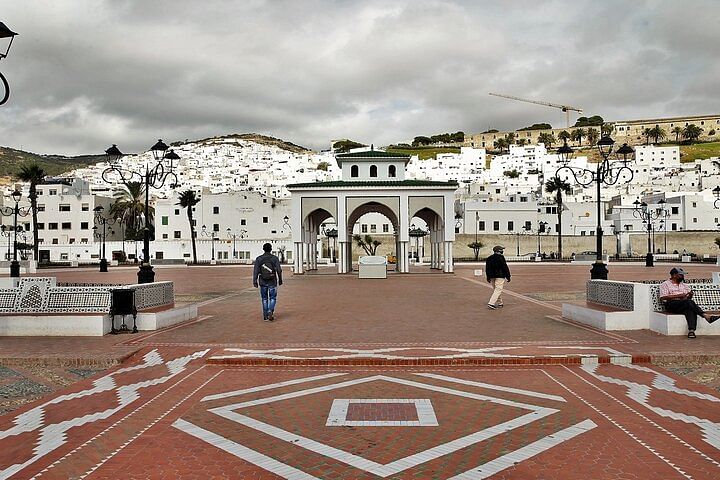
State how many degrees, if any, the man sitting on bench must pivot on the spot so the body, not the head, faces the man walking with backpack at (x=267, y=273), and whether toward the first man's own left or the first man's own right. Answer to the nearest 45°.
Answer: approximately 135° to the first man's own right

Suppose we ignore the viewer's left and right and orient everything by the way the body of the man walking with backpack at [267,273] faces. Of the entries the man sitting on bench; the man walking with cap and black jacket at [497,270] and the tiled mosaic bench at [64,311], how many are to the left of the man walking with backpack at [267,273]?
1

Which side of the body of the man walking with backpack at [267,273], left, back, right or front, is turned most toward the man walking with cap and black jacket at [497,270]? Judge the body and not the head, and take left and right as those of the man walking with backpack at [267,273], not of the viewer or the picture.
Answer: right

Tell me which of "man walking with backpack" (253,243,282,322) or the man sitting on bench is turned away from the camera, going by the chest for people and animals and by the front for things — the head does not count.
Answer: the man walking with backpack

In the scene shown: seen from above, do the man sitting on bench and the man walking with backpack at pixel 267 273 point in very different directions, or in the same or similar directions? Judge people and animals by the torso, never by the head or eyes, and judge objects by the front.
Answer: very different directions

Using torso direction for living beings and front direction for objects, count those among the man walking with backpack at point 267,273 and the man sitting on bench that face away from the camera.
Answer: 1

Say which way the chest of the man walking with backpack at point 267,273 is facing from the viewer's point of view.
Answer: away from the camera

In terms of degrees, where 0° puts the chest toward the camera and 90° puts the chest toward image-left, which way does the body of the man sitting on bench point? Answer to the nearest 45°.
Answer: approximately 315°

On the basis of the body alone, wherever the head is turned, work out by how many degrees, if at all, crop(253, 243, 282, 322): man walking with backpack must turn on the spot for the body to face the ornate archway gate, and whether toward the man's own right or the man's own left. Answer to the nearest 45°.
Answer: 0° — they already face it

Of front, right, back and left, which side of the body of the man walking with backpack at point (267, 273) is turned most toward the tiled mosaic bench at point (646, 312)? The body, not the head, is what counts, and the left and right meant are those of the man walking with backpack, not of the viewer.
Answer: right

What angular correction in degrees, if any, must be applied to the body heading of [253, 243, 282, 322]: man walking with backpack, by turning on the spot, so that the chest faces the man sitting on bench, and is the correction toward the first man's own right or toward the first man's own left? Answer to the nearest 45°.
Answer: approximately 135° to the first man's own right

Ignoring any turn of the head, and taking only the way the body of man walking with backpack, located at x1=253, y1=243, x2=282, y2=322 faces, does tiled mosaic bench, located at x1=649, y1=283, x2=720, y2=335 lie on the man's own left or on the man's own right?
on the man's own right

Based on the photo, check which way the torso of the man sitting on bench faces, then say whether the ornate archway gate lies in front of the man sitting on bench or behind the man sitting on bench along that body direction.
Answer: behind
